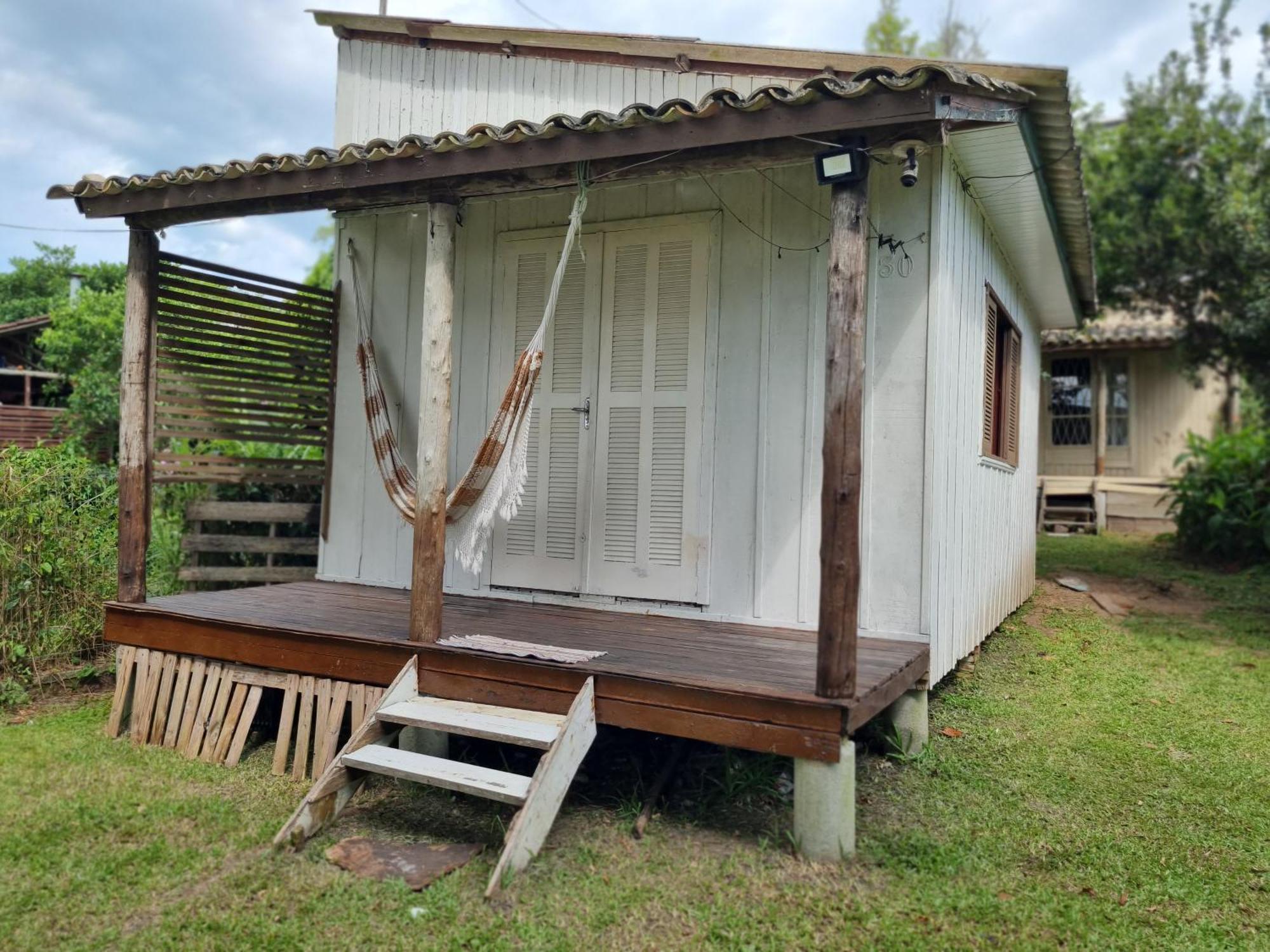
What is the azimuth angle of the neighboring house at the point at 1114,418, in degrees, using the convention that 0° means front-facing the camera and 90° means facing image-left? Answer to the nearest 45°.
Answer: approximately 0°

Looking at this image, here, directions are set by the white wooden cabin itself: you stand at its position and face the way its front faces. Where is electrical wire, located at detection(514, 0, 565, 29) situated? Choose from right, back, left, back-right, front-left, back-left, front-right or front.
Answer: back-right

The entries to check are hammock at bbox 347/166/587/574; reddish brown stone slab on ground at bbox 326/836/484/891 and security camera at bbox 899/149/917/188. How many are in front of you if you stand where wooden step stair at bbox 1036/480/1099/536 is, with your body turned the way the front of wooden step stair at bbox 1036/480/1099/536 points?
3

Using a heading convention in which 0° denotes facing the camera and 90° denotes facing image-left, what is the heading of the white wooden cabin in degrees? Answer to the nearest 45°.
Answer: approximately 45°

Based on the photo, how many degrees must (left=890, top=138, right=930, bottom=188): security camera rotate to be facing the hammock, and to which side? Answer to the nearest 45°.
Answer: approximately 90° to its right

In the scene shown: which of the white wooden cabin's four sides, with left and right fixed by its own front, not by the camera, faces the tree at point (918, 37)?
back

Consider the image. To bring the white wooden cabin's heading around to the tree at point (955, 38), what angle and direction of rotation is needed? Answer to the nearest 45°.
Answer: approximately 180°

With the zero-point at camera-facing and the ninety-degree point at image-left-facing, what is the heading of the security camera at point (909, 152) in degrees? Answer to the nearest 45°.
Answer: approximately 0°

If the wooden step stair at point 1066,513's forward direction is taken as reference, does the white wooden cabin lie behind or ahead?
ahead
